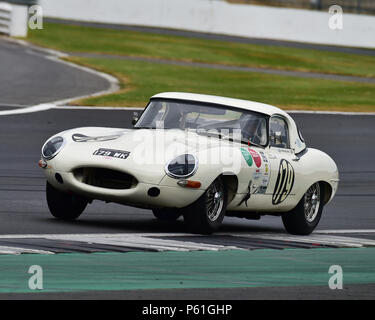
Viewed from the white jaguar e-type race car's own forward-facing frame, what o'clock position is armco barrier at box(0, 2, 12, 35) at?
The armco barrier is roughly at 4 o'clock from the white jaguar e-type race car.

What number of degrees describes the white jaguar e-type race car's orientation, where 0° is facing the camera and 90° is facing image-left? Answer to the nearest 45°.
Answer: approximately 45°

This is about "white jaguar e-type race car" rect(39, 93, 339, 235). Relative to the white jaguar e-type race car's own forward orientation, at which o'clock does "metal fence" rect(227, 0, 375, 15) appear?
The metal fence is roughly at 5 o'clock from the white jaguar e-type race car.

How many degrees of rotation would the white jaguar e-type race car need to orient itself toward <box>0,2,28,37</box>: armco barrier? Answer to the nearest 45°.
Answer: approximately 135° to its right

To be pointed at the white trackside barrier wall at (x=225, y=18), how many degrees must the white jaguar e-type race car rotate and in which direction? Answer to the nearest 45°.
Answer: approximately 135° to its right
